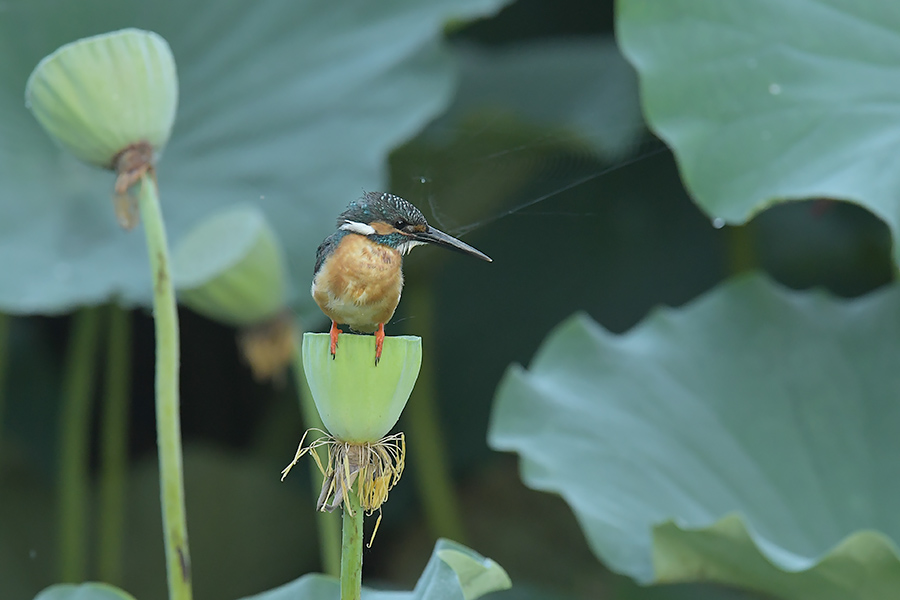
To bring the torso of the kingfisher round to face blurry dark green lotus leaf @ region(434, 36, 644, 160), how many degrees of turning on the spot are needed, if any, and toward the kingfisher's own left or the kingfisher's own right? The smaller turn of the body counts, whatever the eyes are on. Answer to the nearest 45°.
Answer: approximately 135° to the kingfisher's own left

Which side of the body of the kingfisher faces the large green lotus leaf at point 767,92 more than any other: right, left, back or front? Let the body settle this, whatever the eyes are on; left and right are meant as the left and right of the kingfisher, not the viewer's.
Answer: left
